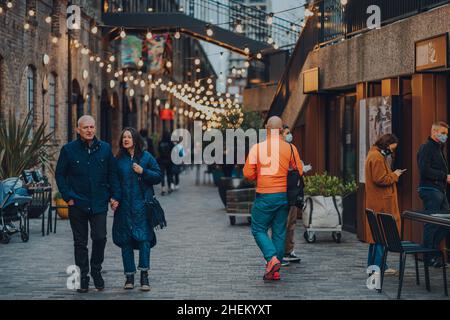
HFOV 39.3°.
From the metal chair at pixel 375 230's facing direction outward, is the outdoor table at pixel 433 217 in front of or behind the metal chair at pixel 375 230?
in front

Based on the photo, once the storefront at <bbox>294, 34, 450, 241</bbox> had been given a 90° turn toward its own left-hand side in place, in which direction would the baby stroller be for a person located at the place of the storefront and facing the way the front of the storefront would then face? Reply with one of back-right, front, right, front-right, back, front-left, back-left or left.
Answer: back-right

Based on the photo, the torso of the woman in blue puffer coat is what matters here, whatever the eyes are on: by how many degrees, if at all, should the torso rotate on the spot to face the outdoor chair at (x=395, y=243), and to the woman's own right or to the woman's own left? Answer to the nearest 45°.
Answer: approximately 90° to the woman's own left

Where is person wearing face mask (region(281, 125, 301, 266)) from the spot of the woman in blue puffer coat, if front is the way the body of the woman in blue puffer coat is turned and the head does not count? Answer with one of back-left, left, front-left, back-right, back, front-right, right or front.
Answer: back-left

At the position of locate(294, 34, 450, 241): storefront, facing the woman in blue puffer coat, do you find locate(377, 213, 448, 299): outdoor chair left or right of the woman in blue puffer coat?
left

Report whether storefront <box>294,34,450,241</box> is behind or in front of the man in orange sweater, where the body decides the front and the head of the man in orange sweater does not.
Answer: in front

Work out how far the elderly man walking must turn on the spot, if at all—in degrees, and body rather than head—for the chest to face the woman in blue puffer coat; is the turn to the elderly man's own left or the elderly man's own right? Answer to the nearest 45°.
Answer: approximately 90° to the elderly man's own left

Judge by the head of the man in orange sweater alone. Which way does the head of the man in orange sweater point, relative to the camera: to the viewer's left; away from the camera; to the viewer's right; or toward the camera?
away from the camera

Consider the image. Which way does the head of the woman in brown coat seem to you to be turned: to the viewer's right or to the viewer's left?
to the viewer's right
